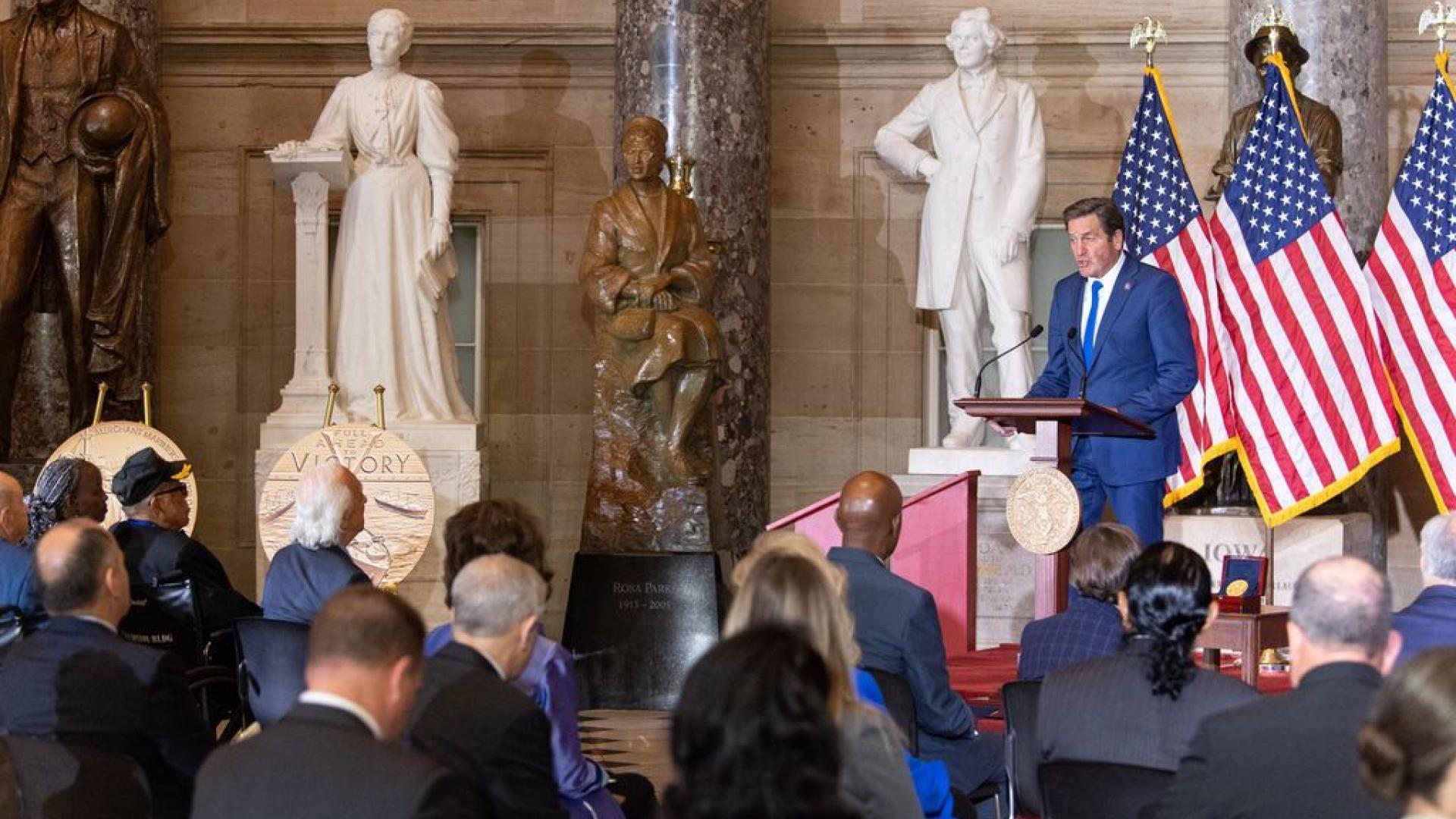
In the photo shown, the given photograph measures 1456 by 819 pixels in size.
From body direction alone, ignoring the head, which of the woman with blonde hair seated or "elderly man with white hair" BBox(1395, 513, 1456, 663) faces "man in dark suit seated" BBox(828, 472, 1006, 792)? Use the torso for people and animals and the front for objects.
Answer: the woman with blonde hair seated

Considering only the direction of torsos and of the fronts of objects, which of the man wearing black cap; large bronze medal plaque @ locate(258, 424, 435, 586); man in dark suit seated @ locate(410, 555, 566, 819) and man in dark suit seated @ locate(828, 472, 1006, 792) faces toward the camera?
the large bronze medal plaque

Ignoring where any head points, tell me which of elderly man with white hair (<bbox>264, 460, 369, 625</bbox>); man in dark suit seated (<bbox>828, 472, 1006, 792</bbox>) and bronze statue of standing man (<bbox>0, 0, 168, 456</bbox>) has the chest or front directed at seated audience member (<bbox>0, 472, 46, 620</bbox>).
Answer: the bronze statue of standing man

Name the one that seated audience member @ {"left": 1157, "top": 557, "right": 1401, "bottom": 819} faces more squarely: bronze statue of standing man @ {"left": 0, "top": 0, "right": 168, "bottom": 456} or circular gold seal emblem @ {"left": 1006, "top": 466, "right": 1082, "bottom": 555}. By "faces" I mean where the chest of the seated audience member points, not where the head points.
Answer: the circular gold seal emblem

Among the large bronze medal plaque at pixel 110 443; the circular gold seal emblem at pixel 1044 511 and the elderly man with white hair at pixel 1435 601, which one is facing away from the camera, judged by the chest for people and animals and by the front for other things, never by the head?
the elderly man with white hair

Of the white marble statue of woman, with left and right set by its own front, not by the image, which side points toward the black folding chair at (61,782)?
front

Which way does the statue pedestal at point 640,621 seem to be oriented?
toward the camera

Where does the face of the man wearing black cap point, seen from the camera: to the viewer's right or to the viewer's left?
to the viewer's right

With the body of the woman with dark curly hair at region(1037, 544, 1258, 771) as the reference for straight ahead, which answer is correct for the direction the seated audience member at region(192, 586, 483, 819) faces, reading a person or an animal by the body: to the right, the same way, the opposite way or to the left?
the same way

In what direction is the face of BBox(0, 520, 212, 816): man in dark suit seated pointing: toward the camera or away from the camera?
away from the camera

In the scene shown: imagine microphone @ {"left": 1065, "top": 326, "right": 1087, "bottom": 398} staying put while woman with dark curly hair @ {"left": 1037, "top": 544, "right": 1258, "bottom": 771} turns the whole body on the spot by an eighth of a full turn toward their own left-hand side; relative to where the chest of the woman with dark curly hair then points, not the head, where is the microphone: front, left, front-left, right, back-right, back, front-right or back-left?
front-right

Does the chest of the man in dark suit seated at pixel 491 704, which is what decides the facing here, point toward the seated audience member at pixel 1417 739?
no

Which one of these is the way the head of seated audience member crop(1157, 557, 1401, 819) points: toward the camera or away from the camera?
away from the camera

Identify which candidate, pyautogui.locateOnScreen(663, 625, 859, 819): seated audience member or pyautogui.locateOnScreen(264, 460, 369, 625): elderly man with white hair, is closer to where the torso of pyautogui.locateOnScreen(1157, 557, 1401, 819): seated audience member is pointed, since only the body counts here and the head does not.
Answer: the elderly man with white hair

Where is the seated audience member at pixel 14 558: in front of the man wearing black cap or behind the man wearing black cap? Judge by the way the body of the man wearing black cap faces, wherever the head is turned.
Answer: behind

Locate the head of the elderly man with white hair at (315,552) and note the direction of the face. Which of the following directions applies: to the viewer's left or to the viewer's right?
to the viewer's right

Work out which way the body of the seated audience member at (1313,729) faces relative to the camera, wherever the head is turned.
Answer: away from the camera

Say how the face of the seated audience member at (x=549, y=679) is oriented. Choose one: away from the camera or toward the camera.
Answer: away from the camera

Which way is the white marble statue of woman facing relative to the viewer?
toward the camera

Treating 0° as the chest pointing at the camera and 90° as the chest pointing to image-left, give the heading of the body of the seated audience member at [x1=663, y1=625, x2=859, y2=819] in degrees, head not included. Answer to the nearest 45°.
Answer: approximately 180°

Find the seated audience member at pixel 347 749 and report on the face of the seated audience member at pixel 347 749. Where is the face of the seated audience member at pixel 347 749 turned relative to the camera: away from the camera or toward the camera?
away from the camera

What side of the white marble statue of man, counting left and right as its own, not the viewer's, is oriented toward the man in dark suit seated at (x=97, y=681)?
front

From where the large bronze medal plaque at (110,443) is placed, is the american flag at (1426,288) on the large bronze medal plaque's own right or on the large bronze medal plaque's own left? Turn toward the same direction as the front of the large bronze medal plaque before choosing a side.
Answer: on the large bronze medal plaque's own left
